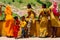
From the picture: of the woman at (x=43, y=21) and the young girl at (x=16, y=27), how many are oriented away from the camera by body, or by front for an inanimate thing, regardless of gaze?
1

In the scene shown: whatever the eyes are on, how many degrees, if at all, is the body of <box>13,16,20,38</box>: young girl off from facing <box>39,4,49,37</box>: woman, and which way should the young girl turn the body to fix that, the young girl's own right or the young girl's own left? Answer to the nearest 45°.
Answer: approximately 45° to the young girl's own left

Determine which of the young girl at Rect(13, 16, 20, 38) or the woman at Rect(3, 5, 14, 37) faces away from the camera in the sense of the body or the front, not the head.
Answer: the woman

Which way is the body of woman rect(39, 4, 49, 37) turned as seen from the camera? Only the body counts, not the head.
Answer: away from the camera

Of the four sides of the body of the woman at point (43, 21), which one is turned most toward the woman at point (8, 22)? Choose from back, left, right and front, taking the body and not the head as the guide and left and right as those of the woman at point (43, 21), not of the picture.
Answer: left

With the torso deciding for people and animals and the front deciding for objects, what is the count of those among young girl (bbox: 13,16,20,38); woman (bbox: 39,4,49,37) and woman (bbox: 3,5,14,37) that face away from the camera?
2

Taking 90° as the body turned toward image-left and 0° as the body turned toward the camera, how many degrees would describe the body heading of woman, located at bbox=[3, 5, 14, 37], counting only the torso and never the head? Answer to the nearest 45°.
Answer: approximately 180°

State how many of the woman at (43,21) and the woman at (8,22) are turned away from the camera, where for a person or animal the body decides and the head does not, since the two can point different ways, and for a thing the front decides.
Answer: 2

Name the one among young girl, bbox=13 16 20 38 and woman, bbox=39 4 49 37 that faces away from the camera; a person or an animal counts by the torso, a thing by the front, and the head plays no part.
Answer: the woman
